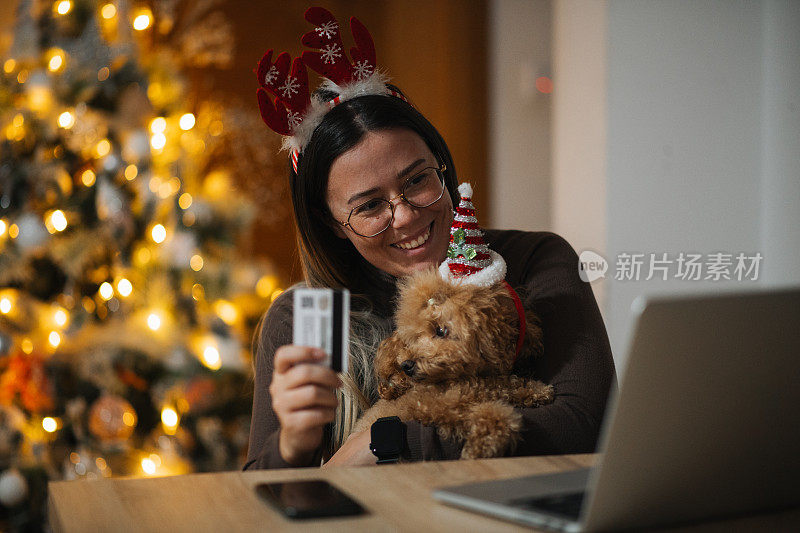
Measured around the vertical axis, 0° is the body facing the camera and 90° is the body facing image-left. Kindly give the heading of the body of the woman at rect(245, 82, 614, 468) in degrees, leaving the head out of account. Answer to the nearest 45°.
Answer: approximately 0°

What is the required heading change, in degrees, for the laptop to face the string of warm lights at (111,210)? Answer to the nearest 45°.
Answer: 0° — it already faces it

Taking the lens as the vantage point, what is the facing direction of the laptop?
facing away from the viewer and to the left of the viewer

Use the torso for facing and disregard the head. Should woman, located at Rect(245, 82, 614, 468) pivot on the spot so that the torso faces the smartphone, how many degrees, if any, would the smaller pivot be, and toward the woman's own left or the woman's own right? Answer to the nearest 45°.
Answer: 0° — they already face it

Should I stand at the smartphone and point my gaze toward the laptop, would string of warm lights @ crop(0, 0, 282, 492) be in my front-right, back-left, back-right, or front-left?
back-left

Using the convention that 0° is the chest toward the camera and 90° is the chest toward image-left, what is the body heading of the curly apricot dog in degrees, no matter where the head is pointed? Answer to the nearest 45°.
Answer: approximately 45°

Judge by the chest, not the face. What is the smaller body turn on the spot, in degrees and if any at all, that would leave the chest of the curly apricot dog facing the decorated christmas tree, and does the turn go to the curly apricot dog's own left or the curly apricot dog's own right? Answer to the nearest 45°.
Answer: approximately 90° to the curly apricot dog's own right

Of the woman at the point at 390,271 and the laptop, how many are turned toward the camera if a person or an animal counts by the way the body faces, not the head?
1

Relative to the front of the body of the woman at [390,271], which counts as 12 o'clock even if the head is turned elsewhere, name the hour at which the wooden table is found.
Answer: The wooden table is roughly at 12 o'clock from the woman.
